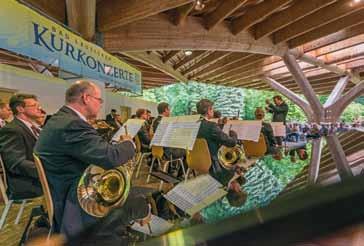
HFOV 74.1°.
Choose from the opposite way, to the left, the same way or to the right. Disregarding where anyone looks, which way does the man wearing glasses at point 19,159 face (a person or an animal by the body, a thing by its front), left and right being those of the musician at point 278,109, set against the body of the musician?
the opposite way

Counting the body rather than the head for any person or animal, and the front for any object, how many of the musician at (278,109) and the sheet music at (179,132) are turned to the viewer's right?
0

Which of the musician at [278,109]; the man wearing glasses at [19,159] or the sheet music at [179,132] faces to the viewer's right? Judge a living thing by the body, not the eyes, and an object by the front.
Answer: the man wearing glasses

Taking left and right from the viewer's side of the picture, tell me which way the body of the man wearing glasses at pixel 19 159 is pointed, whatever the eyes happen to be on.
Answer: facing to the right of the viewer

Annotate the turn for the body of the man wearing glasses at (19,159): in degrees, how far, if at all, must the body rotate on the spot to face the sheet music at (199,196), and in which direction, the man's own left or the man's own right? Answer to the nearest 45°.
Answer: approximately 45° to the man's own right

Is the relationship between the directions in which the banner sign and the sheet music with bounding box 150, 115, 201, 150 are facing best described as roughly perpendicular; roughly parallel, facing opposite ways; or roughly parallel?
roughly perpendicular

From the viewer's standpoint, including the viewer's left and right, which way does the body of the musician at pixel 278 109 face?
facing the viewer and to the left of the viewer

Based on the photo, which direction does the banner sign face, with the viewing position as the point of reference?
facing the viewer and to the right of the viewer

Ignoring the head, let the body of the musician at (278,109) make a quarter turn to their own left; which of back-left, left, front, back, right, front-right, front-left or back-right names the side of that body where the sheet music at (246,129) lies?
front-right

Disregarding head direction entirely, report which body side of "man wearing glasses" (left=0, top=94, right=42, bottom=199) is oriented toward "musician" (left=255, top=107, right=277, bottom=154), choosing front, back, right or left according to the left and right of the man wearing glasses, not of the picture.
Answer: front

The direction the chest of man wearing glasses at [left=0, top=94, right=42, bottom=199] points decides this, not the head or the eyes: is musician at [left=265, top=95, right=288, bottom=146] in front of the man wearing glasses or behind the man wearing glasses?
in front

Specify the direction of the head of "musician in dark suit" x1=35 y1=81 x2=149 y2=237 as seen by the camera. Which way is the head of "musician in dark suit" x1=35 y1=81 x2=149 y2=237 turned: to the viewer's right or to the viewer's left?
to the viewer's right

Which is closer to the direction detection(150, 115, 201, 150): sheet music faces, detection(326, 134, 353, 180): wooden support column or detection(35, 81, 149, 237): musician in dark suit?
the musician in dark suit
